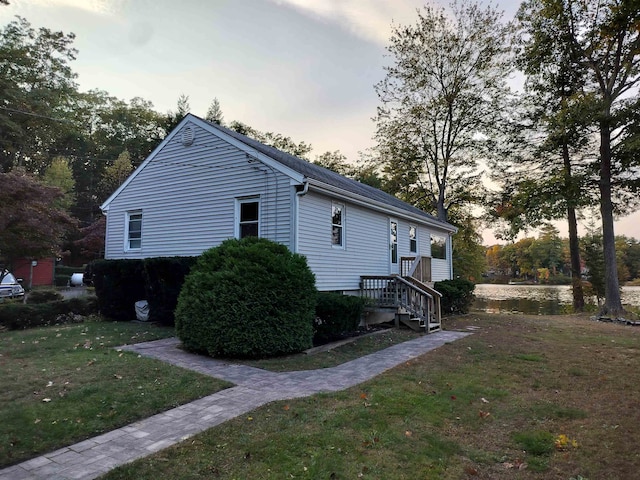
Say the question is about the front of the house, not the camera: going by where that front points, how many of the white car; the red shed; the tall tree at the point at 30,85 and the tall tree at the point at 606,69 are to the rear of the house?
3

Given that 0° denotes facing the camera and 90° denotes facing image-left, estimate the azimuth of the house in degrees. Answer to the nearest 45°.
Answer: approximately 315°

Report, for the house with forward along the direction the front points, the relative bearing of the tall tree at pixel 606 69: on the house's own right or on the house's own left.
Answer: on the house's own left

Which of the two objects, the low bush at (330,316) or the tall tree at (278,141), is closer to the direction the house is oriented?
the low bush

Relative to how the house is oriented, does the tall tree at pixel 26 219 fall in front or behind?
behind

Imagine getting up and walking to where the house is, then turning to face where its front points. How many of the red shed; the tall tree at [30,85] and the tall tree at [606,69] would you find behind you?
2

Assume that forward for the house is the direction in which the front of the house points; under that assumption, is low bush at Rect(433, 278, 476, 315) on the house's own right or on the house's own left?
on the house's own left

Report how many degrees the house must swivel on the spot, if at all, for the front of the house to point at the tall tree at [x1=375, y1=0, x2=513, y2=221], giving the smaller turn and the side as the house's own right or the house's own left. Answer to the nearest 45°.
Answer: approximately 90° to the house's own left

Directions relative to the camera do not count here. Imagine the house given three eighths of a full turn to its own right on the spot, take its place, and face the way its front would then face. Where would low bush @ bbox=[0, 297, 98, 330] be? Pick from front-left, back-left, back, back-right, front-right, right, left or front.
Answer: front

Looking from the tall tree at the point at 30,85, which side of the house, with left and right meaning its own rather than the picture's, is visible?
back

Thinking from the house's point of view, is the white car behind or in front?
behind

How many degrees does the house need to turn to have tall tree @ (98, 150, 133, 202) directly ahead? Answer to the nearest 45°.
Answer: approximately 180°
